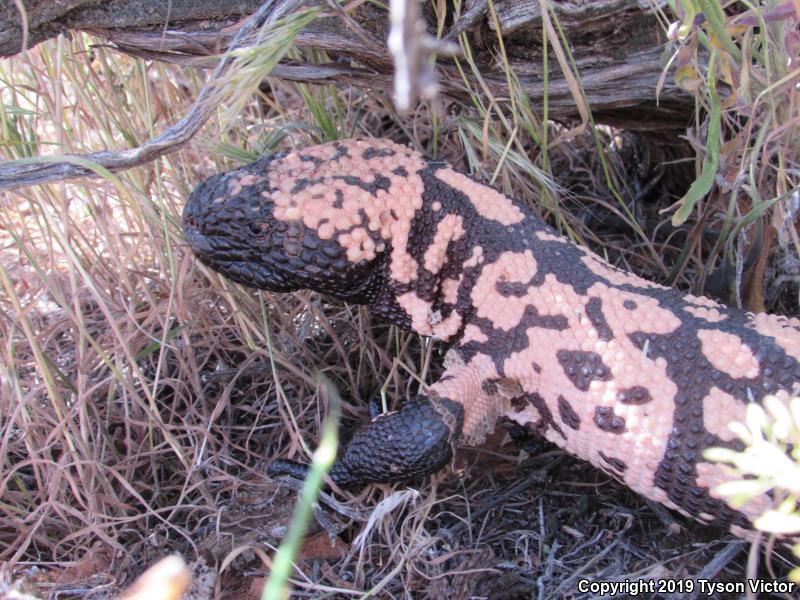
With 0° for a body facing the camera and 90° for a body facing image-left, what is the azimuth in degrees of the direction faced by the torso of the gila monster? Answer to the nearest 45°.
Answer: approximately 90°
